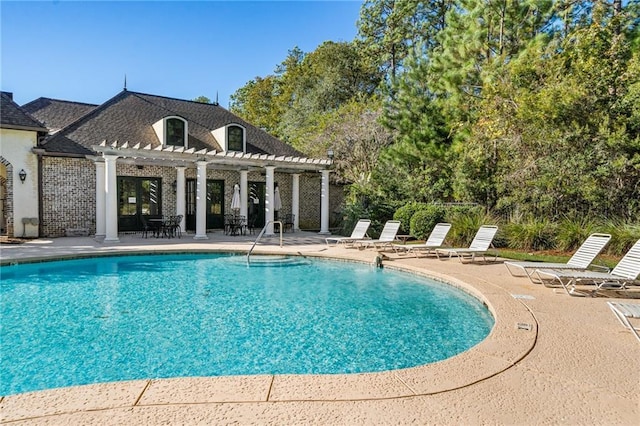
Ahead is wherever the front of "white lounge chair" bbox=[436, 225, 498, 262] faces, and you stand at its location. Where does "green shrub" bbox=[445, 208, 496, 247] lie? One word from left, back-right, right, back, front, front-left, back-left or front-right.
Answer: back-right

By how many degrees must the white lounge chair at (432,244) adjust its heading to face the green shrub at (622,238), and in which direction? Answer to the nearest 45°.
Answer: approximately 135° to its left

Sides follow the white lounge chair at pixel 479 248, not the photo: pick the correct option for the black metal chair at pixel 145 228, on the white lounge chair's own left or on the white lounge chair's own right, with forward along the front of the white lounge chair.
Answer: on the white lounge chair's own right

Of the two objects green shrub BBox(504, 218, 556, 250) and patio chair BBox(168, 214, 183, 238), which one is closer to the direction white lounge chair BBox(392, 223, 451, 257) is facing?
the patio chair

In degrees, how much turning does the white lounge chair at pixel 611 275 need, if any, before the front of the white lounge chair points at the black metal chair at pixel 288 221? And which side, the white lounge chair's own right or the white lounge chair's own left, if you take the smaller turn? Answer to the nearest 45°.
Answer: approximately 90° to the white lounge chair's own right

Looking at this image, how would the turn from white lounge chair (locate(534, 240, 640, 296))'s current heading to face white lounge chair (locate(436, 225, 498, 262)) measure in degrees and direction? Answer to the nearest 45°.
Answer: approximately 90° to its right
